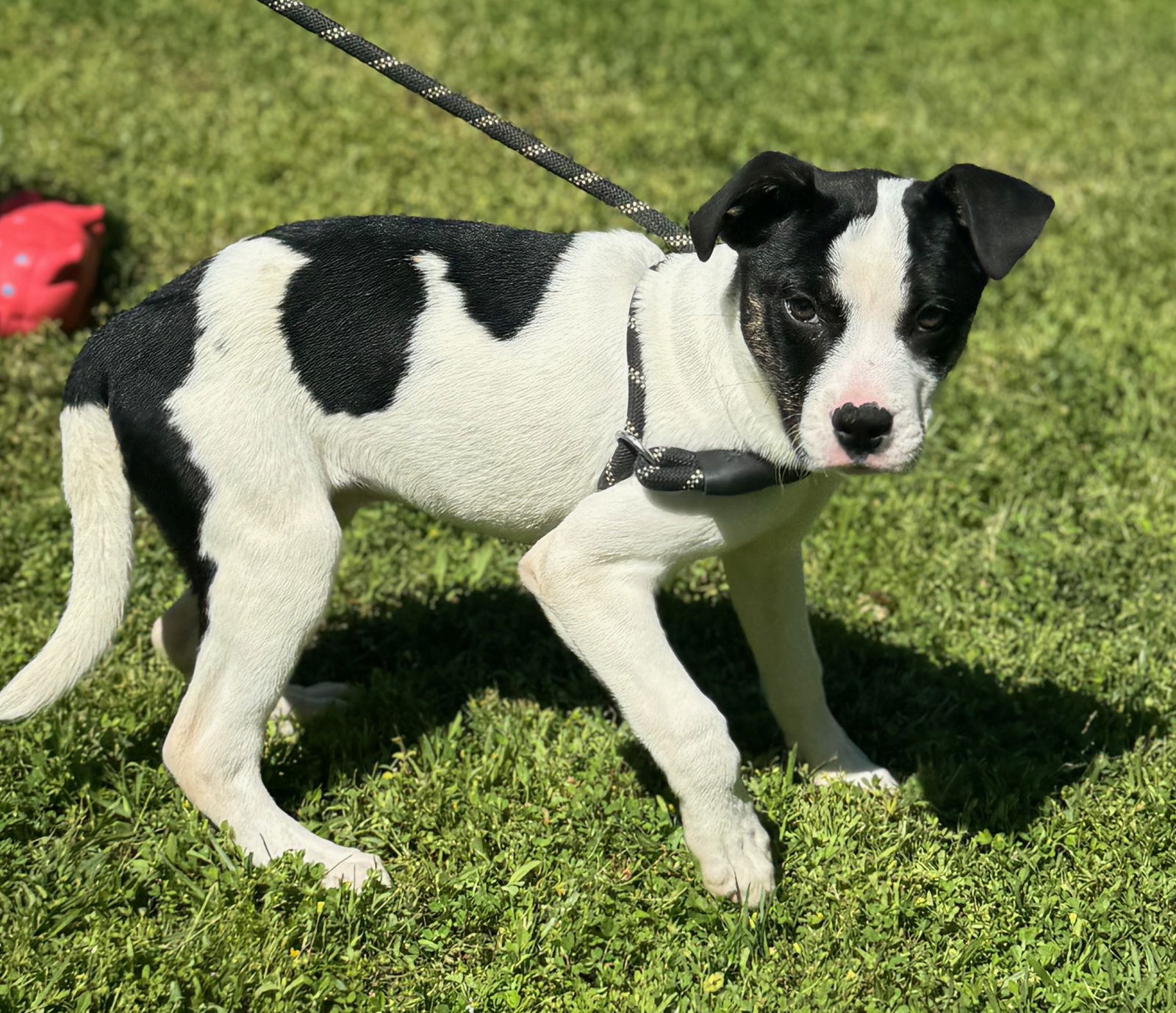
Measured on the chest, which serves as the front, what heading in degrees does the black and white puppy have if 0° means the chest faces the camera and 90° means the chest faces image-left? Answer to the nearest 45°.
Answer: approximately 270°
